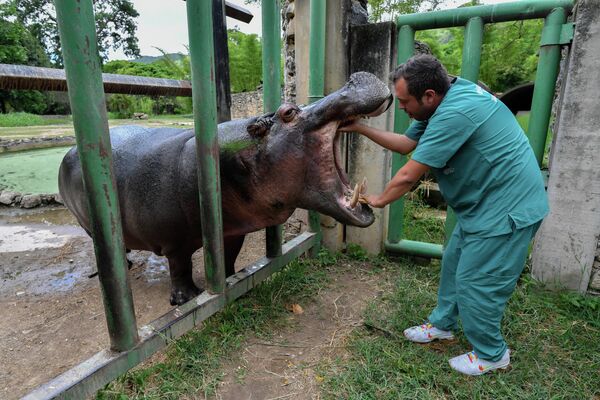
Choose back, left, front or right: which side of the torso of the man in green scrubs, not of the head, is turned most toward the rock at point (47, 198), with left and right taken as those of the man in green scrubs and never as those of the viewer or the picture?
front

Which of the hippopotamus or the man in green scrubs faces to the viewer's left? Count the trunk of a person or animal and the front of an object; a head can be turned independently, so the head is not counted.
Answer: the man in green scrubs

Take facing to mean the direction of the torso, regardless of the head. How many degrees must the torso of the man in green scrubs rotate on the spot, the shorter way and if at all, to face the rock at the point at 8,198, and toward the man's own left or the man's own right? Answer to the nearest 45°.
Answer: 0° — they already face it

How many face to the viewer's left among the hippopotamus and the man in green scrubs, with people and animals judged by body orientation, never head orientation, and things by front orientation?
1

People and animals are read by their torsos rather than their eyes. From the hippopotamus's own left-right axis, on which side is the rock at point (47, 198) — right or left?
on its left

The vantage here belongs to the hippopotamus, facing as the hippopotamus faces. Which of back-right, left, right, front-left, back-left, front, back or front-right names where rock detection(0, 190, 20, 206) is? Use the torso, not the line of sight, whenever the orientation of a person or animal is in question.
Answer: back-left

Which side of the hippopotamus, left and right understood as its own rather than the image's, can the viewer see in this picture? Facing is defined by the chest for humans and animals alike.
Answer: right

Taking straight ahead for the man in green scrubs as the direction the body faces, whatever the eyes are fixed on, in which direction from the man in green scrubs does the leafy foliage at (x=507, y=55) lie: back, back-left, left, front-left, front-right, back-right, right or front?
right

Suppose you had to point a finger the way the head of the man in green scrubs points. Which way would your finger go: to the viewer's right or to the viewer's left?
to the viewer's left

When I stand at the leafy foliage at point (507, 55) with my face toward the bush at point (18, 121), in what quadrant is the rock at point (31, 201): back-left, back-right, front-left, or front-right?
front-left

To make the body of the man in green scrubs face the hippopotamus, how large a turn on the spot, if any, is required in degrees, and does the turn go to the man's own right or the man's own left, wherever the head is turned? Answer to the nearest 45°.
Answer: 0° — they already face it

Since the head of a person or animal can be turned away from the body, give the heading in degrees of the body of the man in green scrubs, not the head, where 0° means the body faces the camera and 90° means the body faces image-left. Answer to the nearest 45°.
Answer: approximately 90°

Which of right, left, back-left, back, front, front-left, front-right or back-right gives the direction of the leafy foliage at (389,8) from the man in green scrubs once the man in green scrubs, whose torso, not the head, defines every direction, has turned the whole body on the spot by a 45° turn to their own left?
back-right

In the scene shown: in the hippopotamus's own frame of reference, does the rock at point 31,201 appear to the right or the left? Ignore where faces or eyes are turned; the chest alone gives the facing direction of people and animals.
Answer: on its left

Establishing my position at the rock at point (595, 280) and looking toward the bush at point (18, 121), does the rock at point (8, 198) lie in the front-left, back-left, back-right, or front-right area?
front-left

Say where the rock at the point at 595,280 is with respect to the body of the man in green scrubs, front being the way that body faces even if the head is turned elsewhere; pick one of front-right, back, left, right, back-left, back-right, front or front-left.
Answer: back-right

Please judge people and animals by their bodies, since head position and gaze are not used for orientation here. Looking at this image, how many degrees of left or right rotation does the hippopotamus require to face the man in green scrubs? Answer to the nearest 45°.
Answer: approximately 45° to its right

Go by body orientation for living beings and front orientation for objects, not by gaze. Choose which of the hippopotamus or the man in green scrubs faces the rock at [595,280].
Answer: the hippopotamus
